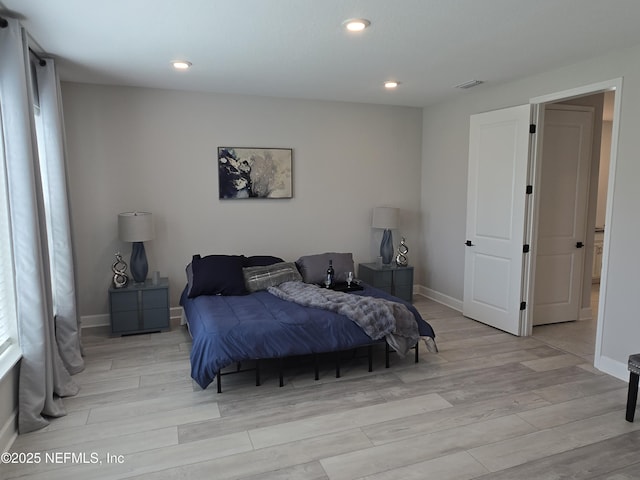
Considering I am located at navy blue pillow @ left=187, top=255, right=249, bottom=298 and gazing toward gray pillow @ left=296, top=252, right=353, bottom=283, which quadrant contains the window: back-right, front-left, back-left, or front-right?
back-right

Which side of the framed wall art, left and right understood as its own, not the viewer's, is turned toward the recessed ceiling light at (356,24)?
front

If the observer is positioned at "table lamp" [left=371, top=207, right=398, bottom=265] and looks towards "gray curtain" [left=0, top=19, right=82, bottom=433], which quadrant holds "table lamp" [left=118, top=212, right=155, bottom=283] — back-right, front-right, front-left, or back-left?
front-right

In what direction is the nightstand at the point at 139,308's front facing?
toward the camera

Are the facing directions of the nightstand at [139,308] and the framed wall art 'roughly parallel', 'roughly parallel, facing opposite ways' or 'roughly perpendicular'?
roughly parallel

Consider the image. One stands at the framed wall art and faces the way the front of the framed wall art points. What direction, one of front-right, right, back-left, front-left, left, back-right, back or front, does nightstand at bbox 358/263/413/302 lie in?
left

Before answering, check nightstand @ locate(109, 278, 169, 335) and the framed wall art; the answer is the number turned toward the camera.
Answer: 2

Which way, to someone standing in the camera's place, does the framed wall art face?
facing the viewer

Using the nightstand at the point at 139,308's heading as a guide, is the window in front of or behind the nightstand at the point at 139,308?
in front

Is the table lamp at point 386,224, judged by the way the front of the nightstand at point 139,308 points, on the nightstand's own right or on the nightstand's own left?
on the nightstand's own left

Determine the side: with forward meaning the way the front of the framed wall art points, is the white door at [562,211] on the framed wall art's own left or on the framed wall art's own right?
on the framed wall art's own left

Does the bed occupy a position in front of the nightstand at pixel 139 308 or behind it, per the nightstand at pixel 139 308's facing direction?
in front

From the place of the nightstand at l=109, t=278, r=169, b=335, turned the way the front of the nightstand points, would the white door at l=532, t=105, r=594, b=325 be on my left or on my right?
on my left
